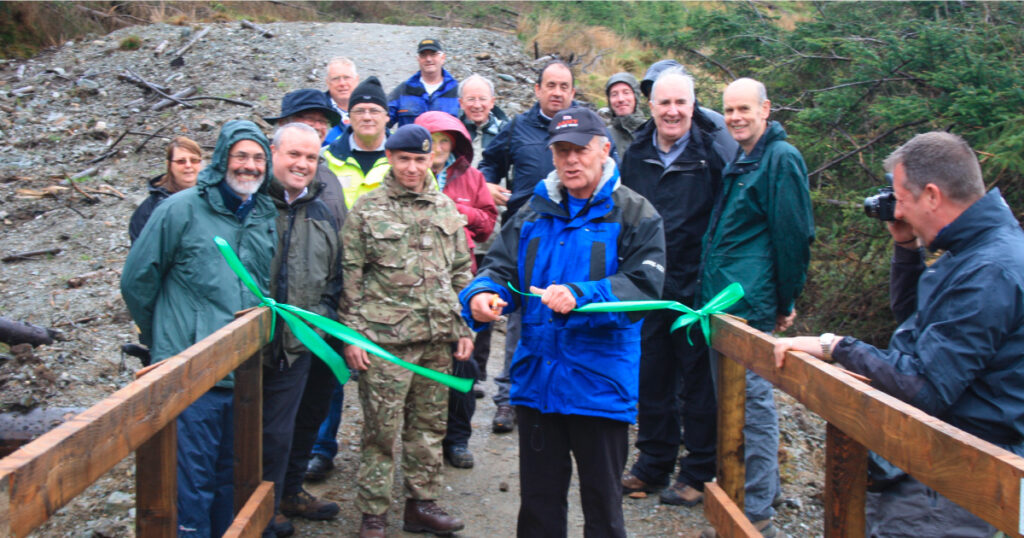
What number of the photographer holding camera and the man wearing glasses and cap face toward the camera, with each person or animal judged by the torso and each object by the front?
1

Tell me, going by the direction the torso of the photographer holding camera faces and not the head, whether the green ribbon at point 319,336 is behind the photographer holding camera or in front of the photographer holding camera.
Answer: in front

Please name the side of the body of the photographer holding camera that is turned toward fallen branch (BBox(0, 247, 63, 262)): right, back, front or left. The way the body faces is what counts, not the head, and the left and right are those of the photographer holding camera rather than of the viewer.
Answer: front

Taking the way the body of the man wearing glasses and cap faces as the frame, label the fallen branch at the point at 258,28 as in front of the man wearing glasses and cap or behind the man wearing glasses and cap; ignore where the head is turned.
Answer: behind

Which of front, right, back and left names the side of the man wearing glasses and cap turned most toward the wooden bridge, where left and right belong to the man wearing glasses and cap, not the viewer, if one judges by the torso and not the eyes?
front

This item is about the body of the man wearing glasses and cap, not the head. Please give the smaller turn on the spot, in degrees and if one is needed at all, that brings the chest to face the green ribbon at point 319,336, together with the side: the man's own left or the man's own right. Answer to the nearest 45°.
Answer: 0° — they already face it

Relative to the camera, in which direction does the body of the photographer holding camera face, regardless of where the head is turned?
to the viewer's left

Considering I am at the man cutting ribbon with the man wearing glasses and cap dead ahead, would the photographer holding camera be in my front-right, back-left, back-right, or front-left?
back-right

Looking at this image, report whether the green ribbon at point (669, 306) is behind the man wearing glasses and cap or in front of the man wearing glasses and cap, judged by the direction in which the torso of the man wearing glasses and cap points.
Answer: in front

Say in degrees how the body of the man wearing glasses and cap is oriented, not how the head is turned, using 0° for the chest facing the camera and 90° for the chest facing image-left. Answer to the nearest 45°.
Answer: approximately 0°

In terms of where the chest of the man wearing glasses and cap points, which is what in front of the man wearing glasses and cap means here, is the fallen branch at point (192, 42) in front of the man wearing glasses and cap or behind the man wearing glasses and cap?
behind
